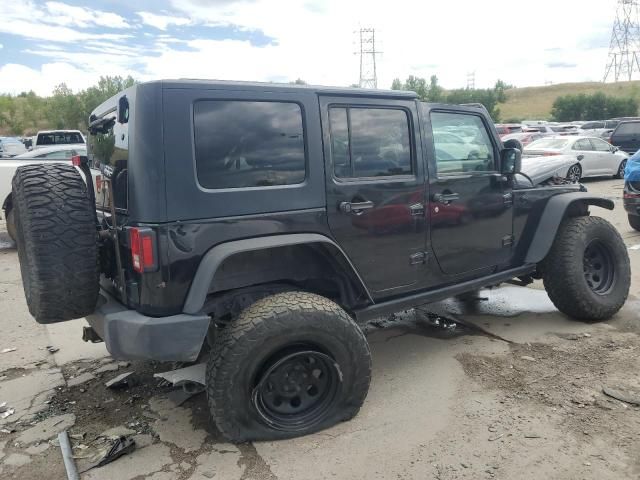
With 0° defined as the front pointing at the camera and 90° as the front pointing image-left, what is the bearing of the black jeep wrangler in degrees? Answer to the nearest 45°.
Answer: approximately 225°

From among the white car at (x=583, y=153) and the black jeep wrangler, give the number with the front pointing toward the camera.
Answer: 0

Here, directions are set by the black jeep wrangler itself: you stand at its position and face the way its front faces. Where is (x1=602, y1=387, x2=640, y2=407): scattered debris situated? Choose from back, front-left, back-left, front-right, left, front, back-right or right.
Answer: front-right
